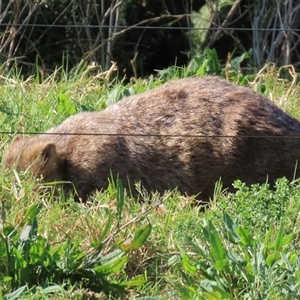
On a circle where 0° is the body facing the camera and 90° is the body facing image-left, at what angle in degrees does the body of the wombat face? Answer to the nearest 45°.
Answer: approximately 90°

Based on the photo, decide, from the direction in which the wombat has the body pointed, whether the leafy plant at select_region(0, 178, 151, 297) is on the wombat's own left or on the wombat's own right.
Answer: on the wombat's own left

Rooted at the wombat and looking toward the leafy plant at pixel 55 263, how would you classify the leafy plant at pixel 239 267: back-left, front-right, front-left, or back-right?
front-left

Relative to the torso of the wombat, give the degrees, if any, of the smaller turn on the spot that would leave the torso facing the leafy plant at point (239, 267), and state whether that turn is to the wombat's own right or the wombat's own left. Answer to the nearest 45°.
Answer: approximately 90° to the wombat's own left

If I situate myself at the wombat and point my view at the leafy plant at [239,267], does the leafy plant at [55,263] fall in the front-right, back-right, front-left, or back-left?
front-right
